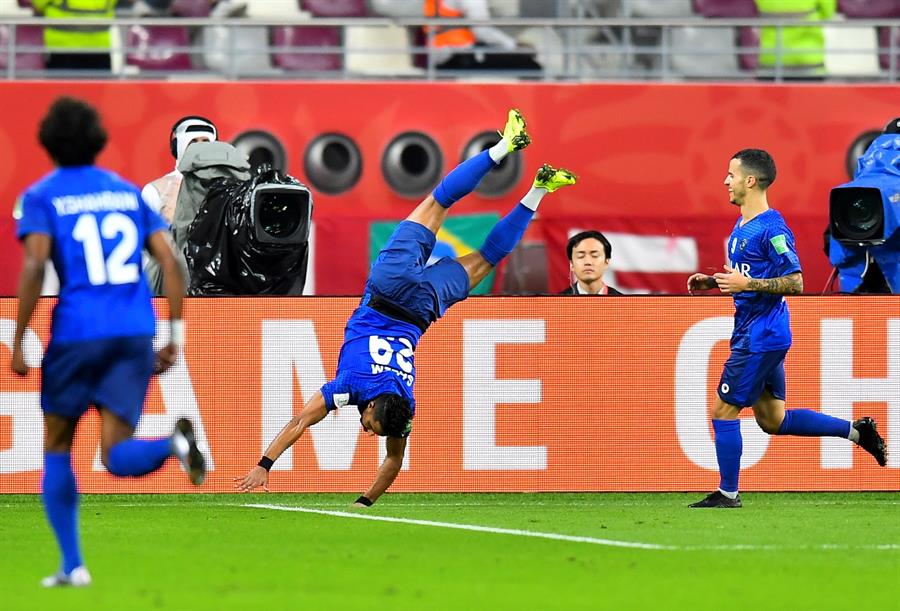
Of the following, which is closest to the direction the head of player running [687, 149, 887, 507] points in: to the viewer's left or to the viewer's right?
to the viewer's left

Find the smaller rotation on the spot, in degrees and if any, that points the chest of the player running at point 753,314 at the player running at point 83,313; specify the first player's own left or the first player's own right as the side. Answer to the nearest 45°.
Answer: approximately 45° to the first player's own left

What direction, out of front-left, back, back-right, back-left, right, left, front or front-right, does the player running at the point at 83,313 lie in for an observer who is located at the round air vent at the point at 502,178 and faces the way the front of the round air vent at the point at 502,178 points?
front

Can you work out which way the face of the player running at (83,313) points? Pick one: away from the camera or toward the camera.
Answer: away from the camera

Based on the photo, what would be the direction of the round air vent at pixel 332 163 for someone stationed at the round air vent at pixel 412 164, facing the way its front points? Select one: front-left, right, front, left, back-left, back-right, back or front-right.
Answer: right

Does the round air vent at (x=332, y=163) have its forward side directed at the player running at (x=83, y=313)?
yes

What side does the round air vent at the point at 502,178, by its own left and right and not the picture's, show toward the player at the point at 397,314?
front

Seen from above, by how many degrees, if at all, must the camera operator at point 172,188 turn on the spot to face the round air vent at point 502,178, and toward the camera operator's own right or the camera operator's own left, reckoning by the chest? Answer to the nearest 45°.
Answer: approximately 90° to the camera operator's own left

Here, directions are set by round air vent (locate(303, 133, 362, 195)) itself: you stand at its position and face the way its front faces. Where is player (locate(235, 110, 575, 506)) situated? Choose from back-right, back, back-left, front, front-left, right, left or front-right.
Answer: front

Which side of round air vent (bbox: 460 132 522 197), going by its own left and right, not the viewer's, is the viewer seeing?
front

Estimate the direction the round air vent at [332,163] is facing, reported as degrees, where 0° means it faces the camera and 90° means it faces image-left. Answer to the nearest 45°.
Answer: approximately 0°

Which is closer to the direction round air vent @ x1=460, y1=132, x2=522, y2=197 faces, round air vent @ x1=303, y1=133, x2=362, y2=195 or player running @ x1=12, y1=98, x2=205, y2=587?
the player running

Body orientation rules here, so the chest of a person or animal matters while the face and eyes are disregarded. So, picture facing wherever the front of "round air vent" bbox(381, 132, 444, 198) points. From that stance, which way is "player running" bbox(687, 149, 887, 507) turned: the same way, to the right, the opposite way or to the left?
to the right

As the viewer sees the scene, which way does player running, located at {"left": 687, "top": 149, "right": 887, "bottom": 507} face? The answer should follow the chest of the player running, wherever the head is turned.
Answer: to the viewer's left

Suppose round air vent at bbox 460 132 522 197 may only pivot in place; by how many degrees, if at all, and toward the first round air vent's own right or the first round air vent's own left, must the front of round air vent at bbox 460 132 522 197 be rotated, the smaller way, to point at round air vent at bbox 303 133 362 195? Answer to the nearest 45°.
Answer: approximately 90° to the first round air vent's own right

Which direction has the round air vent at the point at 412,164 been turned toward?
toward the camera
